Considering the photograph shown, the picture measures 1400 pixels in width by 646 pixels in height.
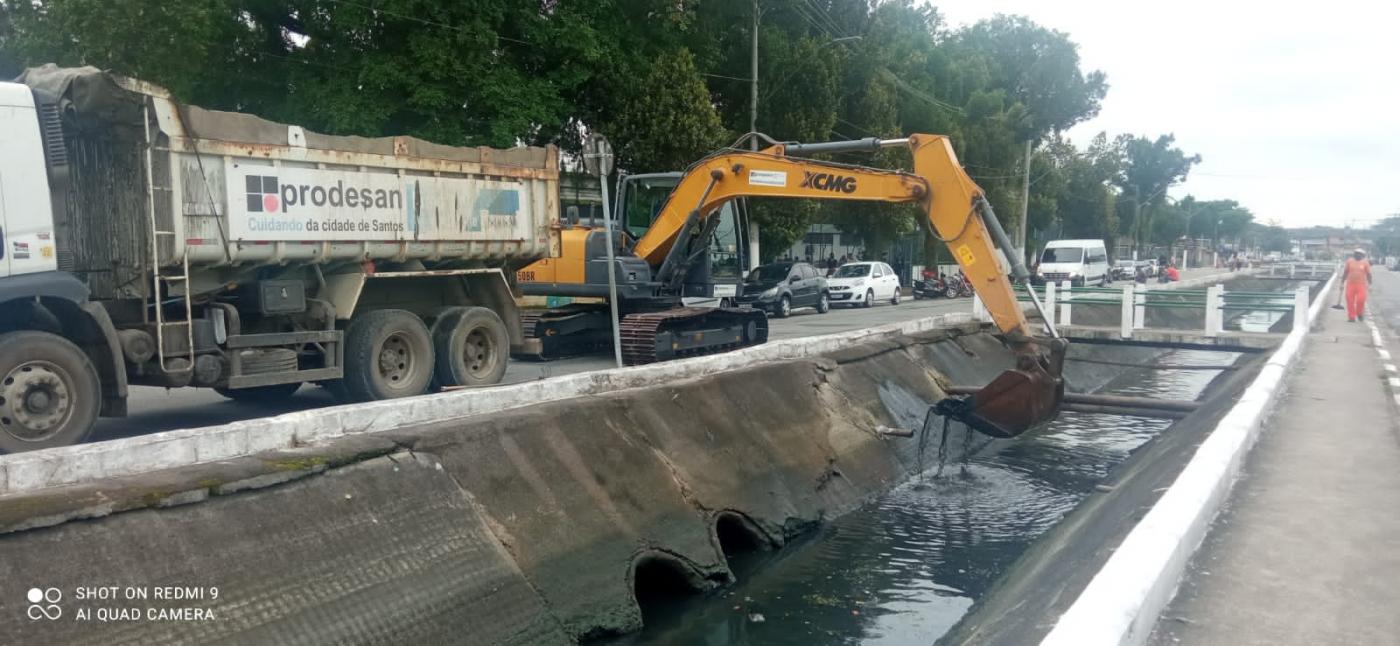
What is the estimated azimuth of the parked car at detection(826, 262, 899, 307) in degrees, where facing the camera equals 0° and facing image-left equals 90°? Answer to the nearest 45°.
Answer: approximately 45°

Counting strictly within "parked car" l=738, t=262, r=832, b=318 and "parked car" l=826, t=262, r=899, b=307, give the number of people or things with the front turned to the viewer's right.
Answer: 0

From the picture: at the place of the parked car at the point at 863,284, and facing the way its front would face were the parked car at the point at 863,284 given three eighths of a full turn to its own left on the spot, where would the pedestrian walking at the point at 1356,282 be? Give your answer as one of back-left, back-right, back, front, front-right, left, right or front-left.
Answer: front-right

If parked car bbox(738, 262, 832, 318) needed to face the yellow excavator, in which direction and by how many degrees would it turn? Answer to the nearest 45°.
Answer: approximately 45° to its left

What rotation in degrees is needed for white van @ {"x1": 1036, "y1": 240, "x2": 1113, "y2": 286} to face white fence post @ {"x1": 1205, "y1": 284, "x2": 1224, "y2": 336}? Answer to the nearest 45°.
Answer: approximately 45° to its left

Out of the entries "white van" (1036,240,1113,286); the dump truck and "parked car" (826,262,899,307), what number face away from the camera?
0

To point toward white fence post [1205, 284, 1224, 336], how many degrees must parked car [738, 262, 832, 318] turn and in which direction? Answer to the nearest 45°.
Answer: approximately 90° to its left

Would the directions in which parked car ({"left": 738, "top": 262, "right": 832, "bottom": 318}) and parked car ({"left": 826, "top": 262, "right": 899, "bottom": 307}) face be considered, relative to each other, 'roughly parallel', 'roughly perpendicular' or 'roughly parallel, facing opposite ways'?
roughly parallel

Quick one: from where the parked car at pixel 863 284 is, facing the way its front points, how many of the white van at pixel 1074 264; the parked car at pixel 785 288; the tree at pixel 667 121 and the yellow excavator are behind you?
1

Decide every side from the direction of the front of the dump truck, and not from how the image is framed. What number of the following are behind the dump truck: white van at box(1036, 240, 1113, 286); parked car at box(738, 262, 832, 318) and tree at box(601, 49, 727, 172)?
3

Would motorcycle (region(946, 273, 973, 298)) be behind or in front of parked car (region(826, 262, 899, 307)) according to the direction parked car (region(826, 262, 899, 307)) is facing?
behind

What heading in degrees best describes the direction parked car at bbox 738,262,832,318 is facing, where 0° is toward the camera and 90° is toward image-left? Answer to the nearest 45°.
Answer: approximately 45°

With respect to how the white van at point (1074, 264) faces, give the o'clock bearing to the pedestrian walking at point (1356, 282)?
The pedestrian walking is roughly at 10 o'clock from the white van.

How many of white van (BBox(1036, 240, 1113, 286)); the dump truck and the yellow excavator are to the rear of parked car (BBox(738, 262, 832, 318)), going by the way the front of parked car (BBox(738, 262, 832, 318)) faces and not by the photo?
1

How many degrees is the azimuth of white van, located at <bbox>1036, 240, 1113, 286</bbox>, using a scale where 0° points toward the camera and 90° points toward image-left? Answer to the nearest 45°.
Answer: approximately 45°
